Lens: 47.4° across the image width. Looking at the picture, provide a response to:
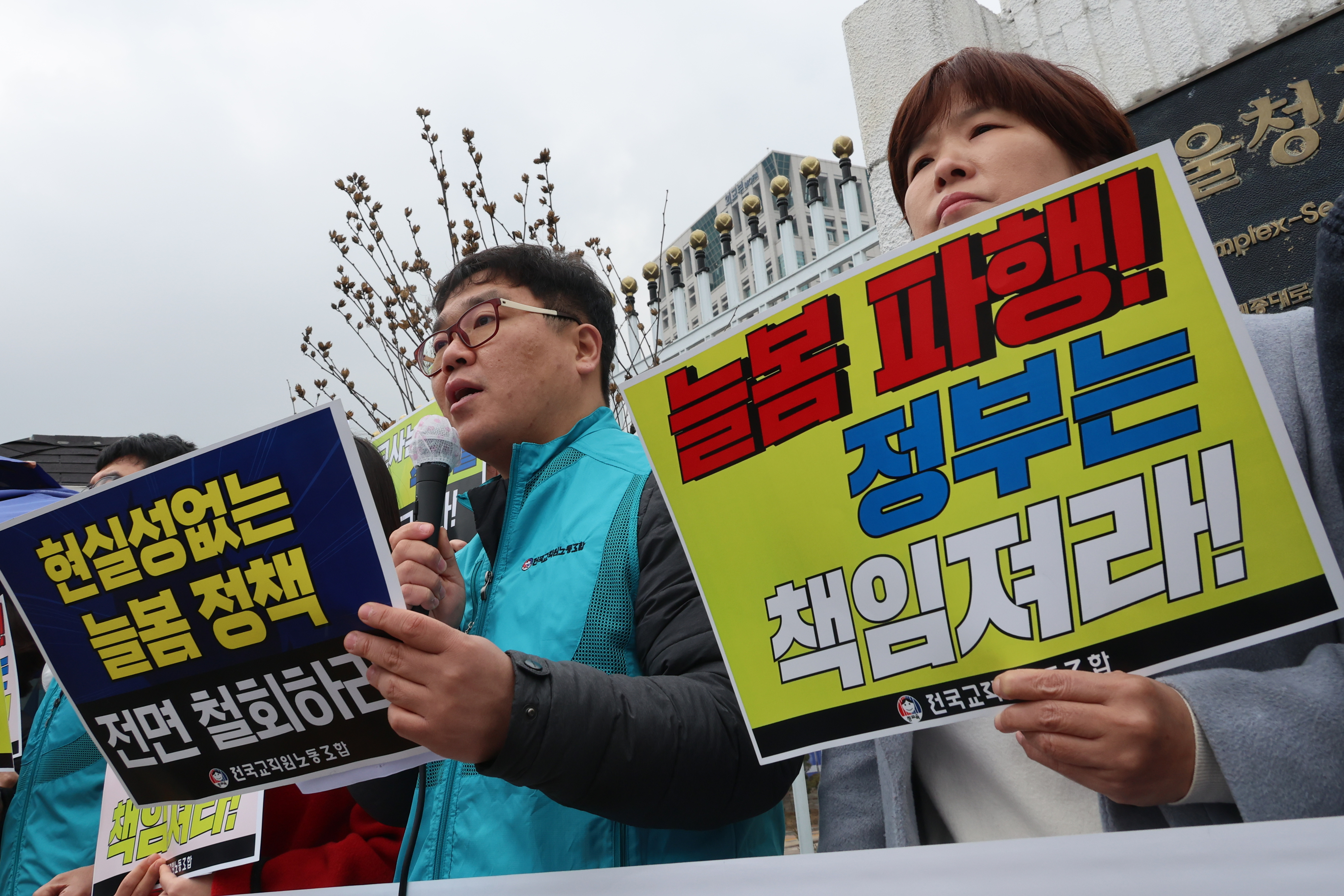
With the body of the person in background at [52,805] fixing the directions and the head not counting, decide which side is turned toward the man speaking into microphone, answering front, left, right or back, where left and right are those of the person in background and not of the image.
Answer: left

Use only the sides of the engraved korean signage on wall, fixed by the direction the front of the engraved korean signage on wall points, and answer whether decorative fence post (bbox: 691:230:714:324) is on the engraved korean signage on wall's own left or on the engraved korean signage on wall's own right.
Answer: on the engraved korean signage on wall's own right

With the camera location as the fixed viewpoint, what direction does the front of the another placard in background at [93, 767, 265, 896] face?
facing the viewer

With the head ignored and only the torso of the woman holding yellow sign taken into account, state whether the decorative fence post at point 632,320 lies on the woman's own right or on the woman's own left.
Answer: on the woman's own right

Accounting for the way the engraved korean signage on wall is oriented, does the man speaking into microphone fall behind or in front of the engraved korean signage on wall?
in front

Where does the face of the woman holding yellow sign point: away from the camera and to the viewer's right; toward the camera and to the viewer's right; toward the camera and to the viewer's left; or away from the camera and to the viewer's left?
toward the camera and to the viewer's left

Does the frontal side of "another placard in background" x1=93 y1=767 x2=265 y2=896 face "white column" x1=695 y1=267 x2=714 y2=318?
no

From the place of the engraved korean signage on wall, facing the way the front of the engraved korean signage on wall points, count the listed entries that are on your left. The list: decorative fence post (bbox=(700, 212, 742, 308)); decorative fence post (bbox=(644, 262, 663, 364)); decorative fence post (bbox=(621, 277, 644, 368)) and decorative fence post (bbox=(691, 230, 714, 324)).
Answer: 0

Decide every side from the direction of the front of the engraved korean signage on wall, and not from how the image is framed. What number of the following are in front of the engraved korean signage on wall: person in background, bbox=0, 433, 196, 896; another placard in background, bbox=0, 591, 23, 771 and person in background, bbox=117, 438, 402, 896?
3

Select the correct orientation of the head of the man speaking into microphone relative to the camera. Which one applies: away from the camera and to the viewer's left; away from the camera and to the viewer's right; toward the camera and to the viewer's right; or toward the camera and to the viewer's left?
toward the camera and to the viewer's left

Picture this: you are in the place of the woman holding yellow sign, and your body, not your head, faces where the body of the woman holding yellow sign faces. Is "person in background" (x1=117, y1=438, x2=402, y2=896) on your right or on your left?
on your right

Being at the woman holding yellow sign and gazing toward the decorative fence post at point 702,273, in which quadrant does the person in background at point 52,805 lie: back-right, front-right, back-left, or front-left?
front-left

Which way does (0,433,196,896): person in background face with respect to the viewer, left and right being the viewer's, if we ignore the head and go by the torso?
facing the viewer and to the left of the viewer

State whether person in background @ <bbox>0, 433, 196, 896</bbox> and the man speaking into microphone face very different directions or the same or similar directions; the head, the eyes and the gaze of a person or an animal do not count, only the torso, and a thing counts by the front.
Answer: same or similar directions

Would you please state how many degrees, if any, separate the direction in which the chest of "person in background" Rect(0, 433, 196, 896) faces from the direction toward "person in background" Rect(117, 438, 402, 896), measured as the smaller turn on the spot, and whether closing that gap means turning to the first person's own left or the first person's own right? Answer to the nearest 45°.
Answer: approximately 90° to the first person's own left

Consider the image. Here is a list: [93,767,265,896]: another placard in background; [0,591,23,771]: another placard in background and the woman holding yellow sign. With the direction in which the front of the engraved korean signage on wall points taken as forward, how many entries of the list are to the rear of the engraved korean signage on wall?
0
